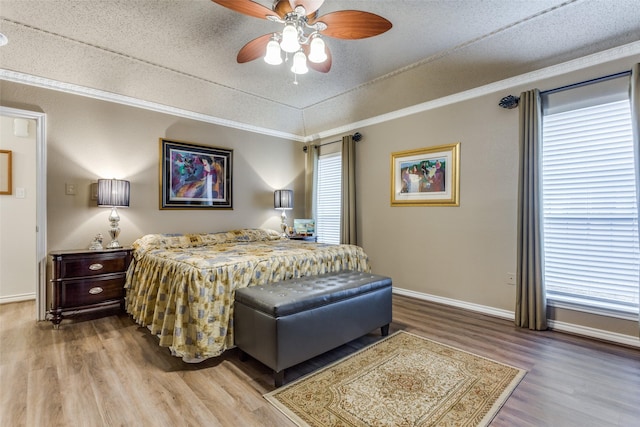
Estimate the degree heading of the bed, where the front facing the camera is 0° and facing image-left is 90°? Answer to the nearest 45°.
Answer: approximately 315°

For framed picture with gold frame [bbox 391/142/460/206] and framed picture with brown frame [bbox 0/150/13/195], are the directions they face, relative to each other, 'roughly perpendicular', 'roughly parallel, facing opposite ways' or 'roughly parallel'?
roughly perpendicular

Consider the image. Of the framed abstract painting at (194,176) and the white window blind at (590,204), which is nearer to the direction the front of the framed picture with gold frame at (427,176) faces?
the framed abstract painting

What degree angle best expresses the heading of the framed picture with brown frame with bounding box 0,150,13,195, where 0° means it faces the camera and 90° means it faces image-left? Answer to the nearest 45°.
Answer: approximately 0°

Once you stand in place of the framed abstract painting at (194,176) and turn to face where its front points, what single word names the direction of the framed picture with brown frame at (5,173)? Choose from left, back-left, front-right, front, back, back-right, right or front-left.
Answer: back-right

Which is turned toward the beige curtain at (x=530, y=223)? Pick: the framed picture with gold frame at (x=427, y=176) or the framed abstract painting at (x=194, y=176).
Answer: the framed abstract painting

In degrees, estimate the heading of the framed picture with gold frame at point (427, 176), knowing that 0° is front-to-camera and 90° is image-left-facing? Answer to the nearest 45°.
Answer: approximately 45°

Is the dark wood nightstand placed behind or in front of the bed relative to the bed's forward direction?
behind
